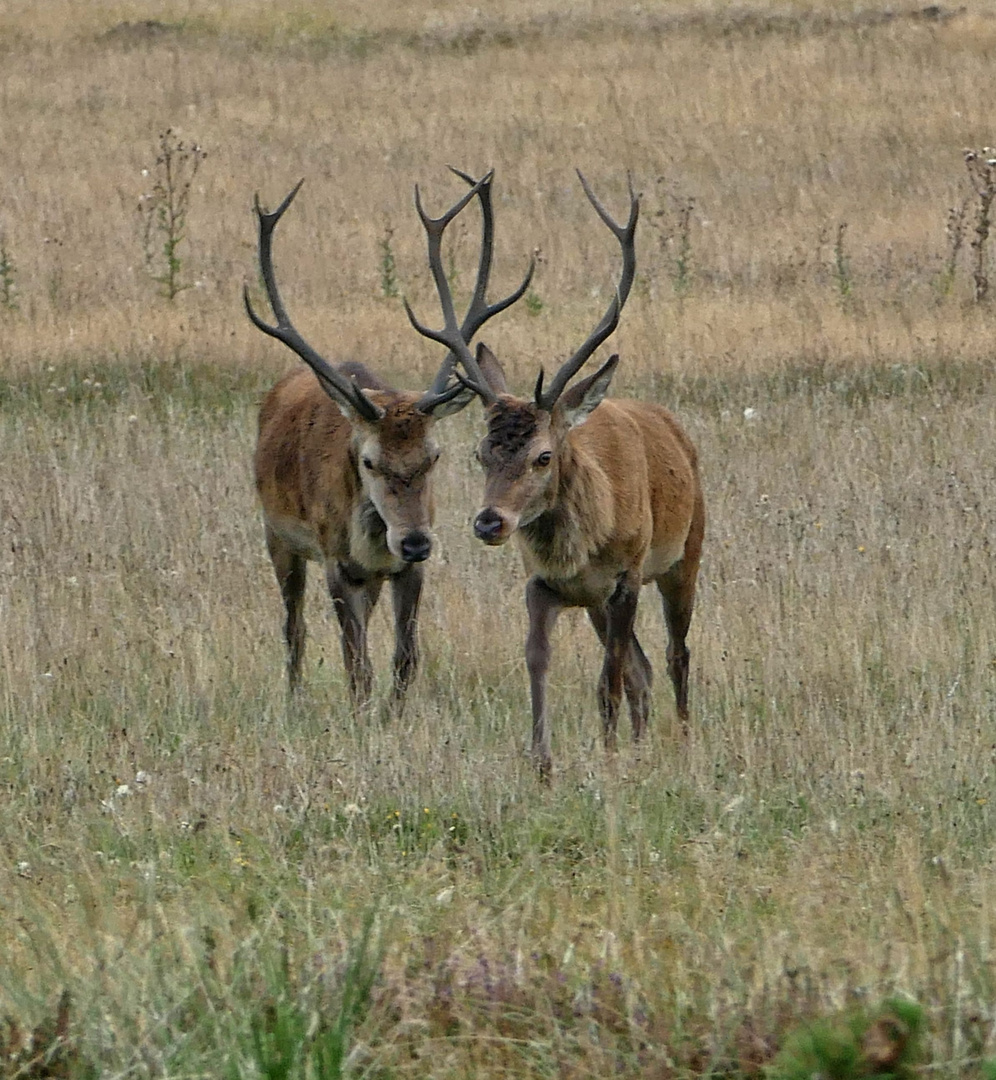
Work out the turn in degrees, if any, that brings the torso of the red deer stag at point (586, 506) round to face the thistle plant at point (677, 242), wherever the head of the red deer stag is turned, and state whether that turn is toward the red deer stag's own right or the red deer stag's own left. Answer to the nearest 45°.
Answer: approximately 135° to the red deer stag's own right

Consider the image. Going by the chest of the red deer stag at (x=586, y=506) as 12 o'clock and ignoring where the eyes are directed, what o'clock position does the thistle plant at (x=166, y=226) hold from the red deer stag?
The thistle plant is roughly at 4 o'clock from the red deer stag.

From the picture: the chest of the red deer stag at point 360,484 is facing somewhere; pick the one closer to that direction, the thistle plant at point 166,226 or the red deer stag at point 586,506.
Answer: the red deer stag

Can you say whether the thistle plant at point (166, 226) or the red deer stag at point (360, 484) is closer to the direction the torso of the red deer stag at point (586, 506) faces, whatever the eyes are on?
the red deer stag

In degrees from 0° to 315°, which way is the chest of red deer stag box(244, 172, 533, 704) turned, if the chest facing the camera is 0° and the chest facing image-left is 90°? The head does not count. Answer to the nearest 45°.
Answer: approximately 315°

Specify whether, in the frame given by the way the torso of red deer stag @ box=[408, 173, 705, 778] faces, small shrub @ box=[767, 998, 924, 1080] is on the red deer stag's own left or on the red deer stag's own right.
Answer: on the red deer stag's own left

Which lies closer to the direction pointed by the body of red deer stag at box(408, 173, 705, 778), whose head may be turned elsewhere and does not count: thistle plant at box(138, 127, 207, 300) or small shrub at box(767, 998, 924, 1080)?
the small shrub

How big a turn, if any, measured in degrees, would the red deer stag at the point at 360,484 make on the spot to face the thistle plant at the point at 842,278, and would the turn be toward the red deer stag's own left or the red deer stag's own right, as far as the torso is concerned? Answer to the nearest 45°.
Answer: approximately 90° to the red deer stag's own left
